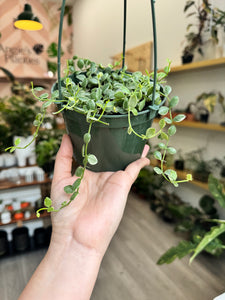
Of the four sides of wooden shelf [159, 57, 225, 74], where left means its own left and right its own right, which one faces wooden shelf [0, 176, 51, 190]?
front

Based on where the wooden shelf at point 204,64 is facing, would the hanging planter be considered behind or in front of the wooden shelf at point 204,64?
in front

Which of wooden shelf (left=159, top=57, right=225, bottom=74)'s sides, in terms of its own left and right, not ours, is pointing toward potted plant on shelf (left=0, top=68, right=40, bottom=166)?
front

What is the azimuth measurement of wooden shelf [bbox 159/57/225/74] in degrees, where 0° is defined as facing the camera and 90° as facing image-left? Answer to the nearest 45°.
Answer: approximately 45°
